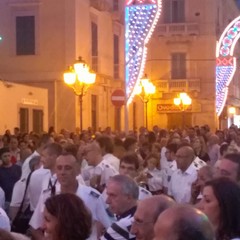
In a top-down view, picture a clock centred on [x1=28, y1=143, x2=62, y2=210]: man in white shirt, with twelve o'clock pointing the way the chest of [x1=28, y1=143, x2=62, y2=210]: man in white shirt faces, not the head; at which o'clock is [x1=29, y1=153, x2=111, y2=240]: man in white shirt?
[x1=29, y1=153, x2=111, y2=240]: man in white shirt is roughly at 10 o'clock from [x1=28, y1=143, x2=62, y2=210]: man in white shirt.

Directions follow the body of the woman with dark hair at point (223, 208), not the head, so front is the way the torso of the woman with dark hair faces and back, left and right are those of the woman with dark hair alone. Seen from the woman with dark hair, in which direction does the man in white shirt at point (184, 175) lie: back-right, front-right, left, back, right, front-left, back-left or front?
right

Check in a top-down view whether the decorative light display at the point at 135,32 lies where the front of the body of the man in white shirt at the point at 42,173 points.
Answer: no

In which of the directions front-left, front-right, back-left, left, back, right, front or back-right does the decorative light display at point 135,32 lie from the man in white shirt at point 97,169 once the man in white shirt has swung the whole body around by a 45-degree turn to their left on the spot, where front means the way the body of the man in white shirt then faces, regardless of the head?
back

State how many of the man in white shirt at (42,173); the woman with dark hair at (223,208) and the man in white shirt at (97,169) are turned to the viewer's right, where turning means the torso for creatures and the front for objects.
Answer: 0

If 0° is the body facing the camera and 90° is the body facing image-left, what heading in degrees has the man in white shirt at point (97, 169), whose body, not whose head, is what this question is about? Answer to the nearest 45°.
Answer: approximately 45°

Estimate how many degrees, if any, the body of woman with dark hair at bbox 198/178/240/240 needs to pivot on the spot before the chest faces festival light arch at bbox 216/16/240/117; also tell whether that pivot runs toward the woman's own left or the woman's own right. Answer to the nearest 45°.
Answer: approximately 90° to the woman's own right

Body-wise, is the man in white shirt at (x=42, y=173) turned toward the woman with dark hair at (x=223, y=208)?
no

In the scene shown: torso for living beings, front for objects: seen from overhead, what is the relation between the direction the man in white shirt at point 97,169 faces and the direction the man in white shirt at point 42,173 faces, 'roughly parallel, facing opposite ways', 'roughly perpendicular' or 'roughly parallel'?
roughly parallel

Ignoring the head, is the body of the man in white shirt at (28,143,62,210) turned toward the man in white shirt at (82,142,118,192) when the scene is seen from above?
no

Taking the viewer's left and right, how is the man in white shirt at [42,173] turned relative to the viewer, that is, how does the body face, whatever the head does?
facing the viewer and to the left of the viewer

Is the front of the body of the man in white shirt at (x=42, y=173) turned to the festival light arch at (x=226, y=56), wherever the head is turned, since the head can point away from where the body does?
no

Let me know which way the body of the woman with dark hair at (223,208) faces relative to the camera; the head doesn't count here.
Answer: to the viewer's left
